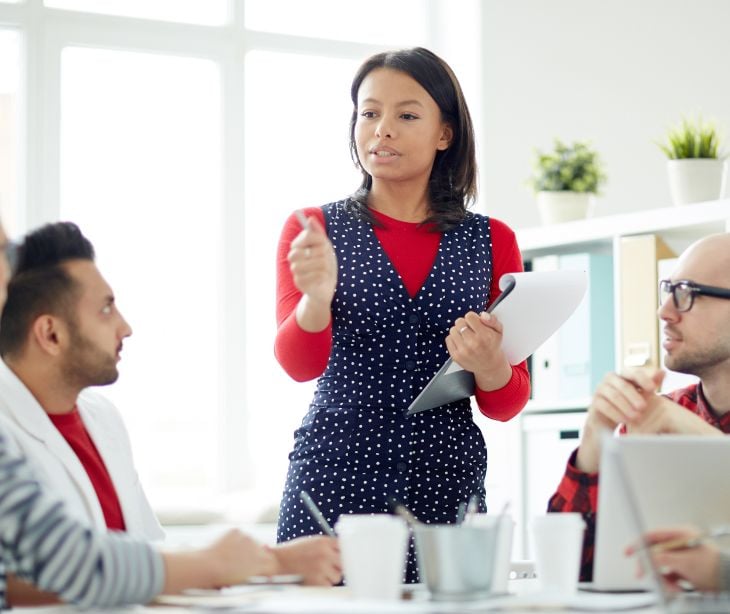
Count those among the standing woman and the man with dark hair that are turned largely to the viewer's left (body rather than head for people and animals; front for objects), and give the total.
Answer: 0

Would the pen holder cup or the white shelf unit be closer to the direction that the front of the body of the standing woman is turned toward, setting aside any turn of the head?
the pen holder cup

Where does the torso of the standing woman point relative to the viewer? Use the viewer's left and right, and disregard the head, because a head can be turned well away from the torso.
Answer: facing the viewer

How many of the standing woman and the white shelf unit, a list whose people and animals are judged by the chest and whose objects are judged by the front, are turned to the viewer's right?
0

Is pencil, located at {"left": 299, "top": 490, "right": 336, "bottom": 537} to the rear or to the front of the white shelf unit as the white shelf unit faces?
to the front

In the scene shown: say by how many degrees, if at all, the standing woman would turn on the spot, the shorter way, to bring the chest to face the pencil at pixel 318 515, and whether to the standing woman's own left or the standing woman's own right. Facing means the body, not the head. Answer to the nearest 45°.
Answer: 0° — they already face it

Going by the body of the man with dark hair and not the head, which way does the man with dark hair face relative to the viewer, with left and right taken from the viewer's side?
facing the viewer and to the right of the viewer

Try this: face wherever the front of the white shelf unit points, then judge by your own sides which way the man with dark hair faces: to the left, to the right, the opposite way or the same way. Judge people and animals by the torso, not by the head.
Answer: to the left

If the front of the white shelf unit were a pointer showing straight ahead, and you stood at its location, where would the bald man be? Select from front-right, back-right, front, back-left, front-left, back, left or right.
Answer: front-left

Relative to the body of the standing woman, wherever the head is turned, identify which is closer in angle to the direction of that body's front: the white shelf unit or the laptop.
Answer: the laptop

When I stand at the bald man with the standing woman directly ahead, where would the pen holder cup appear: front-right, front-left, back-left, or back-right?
front-left

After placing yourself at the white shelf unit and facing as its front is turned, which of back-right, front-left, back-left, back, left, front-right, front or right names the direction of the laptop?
front-left

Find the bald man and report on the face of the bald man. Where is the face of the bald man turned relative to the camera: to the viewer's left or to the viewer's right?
to the viewer's left

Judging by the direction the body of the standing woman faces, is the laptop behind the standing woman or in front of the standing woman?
in front

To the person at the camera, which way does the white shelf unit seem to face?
facing the viewer and to the left of the viewer

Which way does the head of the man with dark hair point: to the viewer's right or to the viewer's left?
to the viewer's right

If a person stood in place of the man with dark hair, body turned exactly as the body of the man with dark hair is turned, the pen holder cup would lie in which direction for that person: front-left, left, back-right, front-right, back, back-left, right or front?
front
